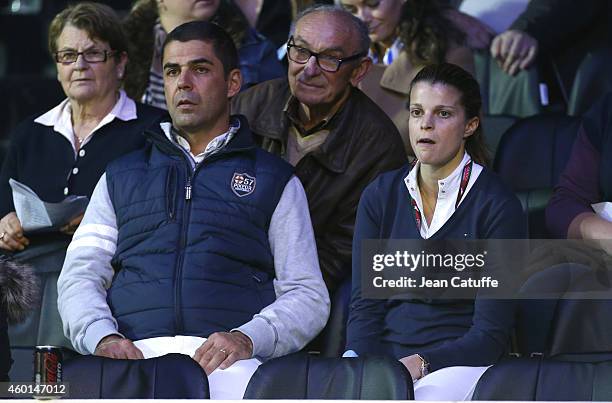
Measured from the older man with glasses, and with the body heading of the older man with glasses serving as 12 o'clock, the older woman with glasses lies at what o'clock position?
The older woman with glasses is roughly at 2 o'clock from the older man with glasses.

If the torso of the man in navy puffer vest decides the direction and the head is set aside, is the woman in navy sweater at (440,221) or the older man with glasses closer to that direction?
the woman in navy sweater

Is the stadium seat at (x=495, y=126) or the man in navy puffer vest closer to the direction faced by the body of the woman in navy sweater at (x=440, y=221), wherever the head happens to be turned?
the man in navy puffer vest

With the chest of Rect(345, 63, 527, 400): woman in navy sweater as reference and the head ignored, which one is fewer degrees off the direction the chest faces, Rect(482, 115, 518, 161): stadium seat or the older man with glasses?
the older man with glasses

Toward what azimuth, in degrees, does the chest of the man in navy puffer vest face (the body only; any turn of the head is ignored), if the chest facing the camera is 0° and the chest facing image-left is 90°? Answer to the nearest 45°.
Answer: approximately 0°

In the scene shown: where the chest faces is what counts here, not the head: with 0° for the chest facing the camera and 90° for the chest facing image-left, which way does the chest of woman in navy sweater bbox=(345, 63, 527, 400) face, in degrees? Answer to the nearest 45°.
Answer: approximately 45°

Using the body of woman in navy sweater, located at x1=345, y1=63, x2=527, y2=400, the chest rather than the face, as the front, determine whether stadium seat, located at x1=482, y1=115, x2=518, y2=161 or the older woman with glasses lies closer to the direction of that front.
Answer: the older woman with glasses
